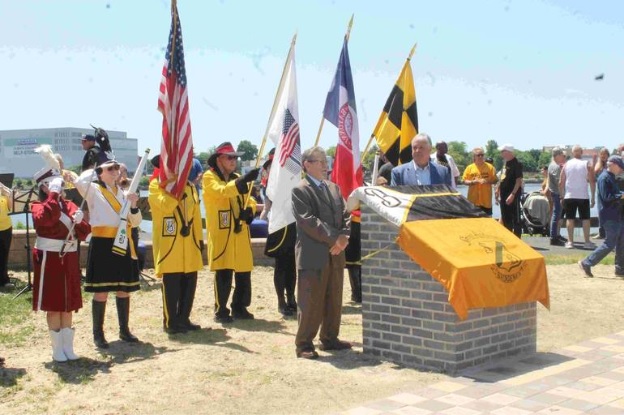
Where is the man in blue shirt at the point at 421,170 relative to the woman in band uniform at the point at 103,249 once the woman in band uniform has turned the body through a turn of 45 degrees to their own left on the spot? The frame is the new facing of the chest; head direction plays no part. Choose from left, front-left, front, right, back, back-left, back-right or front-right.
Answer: front

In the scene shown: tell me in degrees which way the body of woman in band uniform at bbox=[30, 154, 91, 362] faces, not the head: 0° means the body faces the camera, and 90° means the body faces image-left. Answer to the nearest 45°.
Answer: approximately 315°

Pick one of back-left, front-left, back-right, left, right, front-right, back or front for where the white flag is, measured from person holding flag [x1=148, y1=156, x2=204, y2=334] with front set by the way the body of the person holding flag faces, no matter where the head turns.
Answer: front-left

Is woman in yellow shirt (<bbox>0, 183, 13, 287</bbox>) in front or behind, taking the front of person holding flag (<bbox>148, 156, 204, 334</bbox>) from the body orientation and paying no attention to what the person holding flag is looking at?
behind

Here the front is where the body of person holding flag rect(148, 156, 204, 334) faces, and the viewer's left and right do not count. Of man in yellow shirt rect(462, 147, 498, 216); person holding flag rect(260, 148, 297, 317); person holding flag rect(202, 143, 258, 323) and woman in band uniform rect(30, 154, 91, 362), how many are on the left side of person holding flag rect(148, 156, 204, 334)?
3

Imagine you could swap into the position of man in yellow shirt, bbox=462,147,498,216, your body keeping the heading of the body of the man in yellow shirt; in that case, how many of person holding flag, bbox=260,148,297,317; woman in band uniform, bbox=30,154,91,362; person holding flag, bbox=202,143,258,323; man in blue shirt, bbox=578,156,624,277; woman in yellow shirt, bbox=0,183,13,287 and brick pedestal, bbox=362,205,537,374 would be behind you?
0

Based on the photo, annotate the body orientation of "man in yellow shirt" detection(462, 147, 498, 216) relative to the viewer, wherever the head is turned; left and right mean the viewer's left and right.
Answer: facing the viewer

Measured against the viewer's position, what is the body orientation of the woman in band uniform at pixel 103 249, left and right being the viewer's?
facing the viewer and to the right of the viewer

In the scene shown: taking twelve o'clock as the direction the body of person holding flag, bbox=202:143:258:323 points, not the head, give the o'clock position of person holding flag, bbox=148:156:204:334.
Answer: person holding flag, bbox=148:156:204:334 is roughly at 3 o'clock from person holding flag, bbox=202:143:258:323.

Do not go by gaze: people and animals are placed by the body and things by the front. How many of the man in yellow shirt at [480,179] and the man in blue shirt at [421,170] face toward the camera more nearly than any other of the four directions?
2

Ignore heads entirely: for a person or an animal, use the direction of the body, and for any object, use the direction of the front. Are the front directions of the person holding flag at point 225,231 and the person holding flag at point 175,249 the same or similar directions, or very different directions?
same or similar directions

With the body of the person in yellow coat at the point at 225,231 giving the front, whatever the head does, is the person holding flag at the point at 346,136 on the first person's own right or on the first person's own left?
on the first person's own left

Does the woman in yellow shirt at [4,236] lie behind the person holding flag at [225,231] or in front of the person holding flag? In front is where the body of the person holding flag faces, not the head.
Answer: behind
